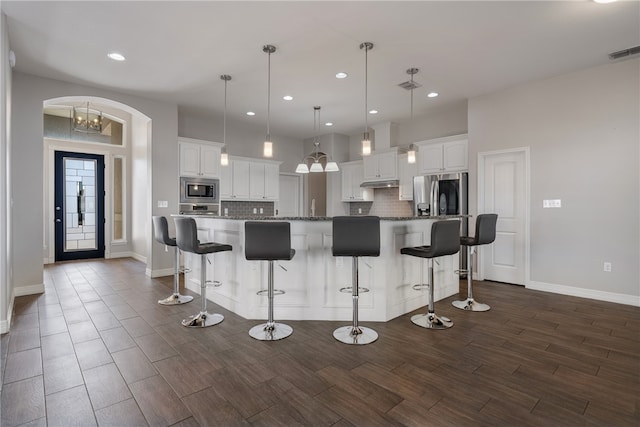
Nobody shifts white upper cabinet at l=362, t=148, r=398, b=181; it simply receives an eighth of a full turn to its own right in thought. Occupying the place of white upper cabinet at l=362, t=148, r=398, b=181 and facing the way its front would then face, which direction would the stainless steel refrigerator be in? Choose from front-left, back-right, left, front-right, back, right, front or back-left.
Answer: back-left

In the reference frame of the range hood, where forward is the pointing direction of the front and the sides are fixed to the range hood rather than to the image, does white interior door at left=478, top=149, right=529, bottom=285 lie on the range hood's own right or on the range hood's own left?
on the range hood's own left

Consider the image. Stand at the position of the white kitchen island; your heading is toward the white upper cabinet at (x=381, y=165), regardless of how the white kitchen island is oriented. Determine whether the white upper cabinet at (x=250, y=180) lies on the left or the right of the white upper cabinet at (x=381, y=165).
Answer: left

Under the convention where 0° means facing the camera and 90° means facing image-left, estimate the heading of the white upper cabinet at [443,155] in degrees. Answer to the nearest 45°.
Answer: approximately 45°

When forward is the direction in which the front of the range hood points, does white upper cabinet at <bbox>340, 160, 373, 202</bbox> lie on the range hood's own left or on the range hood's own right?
on the range hood's own right

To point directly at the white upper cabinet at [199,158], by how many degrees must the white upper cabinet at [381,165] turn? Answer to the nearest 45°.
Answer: approximately 45° to its right

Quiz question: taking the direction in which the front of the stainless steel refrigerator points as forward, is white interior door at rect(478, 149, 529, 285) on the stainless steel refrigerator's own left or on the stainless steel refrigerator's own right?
on the stainless steel refrigerator's own left

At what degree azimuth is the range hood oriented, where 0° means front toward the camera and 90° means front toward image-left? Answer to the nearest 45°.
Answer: approximately 45°

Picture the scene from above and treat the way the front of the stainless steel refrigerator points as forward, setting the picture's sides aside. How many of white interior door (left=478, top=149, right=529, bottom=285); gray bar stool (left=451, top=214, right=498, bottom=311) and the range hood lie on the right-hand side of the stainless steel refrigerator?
1

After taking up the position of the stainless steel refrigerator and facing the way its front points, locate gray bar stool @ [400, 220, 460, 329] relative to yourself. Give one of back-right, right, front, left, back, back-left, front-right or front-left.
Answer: front-left
